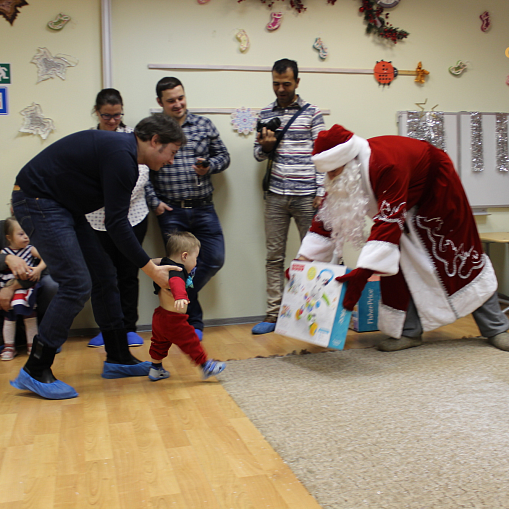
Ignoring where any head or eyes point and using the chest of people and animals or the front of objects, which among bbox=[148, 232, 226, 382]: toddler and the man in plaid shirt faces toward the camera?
the man in plaid shirt

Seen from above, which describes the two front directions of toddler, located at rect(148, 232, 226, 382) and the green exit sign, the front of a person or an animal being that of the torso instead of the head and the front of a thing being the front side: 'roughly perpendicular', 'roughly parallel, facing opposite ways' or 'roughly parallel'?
roughly perpendicular

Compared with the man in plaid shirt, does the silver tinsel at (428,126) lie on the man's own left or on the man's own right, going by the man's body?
on the man's own left

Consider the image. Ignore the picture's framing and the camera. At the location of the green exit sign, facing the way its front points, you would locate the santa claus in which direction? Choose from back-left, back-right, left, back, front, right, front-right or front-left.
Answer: front-left

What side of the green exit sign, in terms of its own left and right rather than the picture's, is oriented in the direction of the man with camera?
left

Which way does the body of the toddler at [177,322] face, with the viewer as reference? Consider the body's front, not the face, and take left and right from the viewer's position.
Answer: facing to the right of the viewer

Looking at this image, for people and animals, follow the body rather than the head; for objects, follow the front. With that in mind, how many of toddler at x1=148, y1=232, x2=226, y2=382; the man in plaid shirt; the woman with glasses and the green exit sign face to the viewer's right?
1

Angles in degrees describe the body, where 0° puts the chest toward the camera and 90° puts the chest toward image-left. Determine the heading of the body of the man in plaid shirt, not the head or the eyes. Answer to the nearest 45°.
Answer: approximately 0°

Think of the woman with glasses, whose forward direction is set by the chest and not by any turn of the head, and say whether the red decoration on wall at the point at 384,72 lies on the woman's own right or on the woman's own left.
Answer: on the woman's own left

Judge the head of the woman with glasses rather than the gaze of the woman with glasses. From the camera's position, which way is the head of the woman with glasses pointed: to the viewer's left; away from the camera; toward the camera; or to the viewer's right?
toward the camera

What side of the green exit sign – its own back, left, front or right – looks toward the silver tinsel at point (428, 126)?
left

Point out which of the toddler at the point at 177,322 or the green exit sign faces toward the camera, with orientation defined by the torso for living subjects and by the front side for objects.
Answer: the green exit sign

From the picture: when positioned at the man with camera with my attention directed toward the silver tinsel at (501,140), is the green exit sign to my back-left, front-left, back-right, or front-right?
back-left
